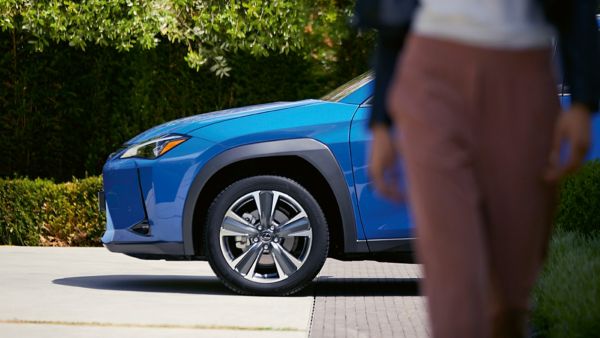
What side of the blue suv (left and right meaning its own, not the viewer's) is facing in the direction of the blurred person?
left

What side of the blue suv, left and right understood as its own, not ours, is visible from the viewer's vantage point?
left

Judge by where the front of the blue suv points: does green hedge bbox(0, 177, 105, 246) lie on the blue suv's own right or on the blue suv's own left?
on the blue suv's own right

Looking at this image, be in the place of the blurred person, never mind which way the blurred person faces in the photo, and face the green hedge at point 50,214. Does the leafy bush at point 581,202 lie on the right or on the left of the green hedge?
right

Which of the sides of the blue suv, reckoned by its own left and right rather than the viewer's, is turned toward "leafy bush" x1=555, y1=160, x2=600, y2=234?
back

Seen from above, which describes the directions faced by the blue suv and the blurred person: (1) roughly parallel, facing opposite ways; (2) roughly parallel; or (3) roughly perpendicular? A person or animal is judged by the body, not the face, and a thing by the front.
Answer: roughly perpendicular
